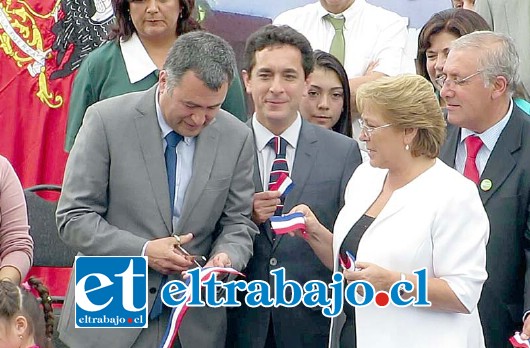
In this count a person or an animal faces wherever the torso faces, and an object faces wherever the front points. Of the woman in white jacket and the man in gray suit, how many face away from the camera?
0

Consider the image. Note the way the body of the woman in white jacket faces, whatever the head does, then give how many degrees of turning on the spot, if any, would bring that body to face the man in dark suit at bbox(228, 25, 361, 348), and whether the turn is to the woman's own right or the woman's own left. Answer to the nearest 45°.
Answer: approximately 90° to the woman's own right

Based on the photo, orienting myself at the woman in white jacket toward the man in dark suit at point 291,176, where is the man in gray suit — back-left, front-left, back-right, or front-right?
front-left

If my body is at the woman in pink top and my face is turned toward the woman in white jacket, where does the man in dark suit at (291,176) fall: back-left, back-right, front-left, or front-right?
front-left

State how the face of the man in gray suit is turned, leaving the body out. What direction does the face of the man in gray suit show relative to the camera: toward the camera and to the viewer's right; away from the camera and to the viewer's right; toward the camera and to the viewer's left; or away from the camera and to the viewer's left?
toward the camera and to the viewer's right

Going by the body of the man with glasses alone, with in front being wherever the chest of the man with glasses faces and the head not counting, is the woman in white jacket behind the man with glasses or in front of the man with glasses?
in front

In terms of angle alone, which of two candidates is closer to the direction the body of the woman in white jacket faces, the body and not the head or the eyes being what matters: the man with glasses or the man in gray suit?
the man in gray suit

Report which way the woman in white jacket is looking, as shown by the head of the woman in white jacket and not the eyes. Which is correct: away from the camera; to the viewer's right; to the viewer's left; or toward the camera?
to the viewer's left

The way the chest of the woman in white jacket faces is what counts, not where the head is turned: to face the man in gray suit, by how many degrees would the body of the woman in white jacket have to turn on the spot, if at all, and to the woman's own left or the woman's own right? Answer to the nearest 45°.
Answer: approximately 45° to the woman's own right

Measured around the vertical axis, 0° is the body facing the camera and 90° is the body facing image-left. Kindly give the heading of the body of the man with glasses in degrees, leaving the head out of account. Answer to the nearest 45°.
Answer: approximately 45°

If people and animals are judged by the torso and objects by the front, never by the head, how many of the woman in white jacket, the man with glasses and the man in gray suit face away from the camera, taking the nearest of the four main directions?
0

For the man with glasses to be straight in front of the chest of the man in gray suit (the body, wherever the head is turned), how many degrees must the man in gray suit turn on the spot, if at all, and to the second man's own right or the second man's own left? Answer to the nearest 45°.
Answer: approximately 45° to the second man's own left

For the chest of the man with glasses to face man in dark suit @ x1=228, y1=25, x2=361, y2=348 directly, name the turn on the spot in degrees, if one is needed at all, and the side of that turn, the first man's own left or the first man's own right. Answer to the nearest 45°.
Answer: approximately 45° to the first man's own right
